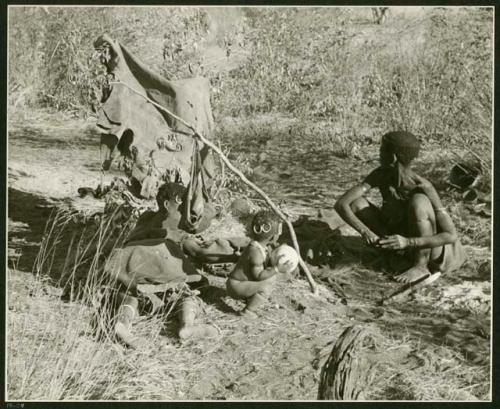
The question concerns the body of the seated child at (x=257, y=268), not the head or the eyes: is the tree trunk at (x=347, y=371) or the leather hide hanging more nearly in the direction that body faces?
the tree trunk

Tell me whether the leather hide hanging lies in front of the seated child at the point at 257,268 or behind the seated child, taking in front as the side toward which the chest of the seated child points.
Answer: behind

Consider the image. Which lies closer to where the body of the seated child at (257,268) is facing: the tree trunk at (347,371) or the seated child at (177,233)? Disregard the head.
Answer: the tree trunk

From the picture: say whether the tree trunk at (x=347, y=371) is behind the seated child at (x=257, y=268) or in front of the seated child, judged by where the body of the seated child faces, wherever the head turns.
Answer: in front
